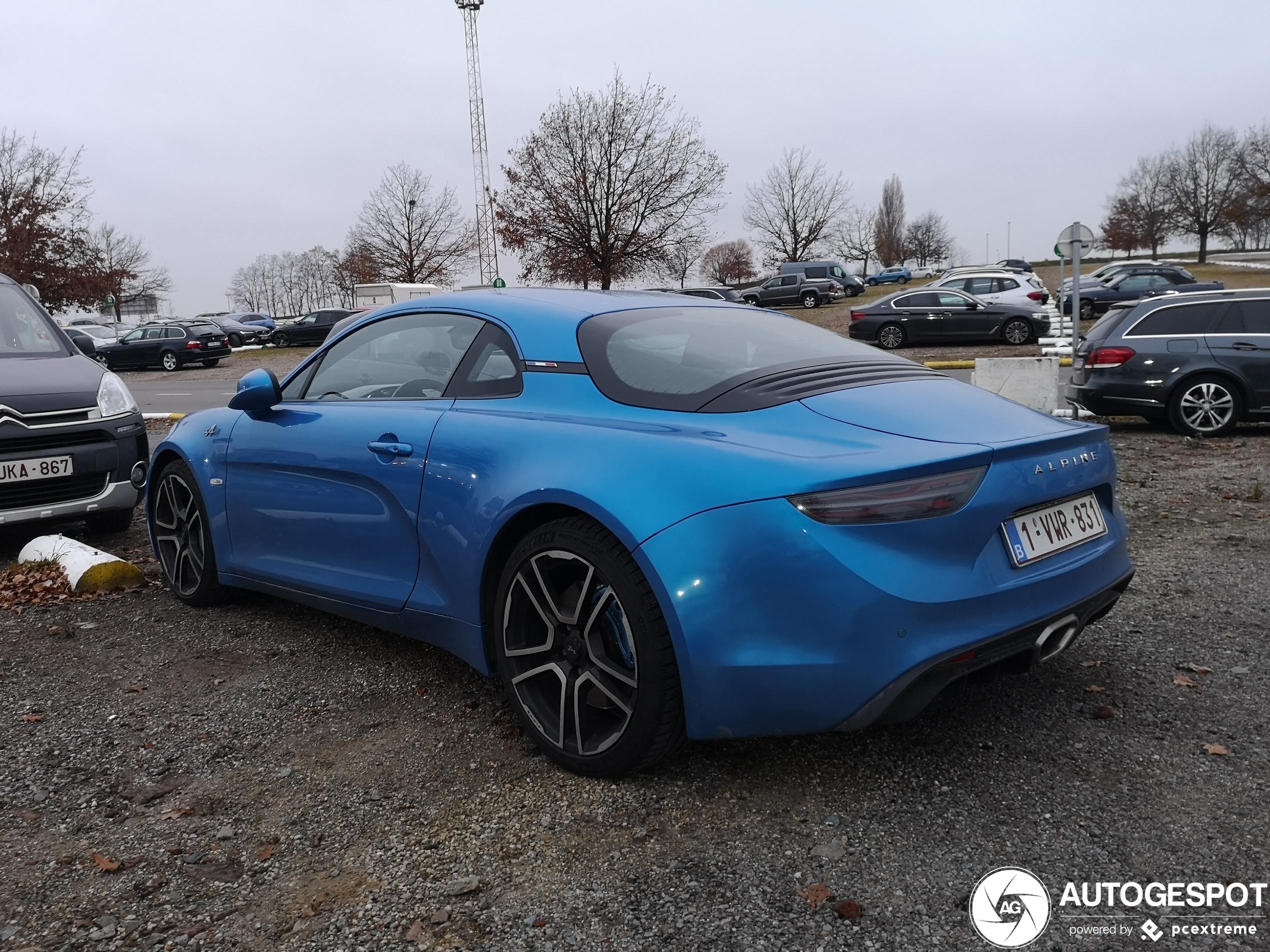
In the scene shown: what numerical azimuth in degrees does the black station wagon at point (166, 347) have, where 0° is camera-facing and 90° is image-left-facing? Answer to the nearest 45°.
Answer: approximately 135°

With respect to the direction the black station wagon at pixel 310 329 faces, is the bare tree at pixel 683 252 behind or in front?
behind

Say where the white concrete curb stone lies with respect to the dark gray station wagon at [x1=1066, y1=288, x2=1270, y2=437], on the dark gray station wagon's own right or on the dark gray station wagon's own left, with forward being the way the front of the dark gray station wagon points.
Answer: on the dark gray station wagon's own right

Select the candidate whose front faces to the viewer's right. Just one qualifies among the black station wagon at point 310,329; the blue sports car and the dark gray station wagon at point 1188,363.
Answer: the dark gray station wagon

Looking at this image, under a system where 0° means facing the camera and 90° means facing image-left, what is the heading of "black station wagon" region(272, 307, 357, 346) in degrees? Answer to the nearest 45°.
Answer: approximately 90°

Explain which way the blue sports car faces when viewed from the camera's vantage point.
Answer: facing away from the viewer and to the left of the viewer

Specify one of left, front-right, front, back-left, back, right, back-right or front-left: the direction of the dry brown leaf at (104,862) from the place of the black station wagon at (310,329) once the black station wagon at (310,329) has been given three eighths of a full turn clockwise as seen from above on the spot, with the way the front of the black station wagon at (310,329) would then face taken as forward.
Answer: back-right
